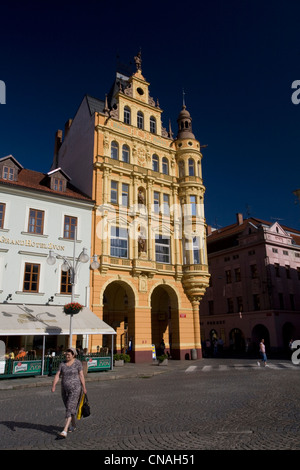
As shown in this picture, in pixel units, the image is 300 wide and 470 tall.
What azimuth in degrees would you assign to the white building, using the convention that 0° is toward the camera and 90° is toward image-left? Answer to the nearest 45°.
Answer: approximately 315°

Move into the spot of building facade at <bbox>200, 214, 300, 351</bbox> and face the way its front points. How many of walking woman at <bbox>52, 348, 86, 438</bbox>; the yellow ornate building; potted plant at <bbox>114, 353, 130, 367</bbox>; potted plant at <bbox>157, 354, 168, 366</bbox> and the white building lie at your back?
0

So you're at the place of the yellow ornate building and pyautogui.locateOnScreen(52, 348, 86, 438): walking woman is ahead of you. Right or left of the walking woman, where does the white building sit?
right

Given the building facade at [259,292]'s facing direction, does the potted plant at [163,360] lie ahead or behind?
ahead

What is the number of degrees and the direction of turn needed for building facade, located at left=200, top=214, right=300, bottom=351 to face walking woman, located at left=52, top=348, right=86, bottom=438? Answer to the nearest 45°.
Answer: approximately 45° to its left

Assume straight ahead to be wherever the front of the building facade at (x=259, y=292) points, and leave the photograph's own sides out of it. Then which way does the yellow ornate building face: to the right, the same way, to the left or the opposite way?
to the left

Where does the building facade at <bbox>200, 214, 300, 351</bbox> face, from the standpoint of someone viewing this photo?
facing the viewer and to the left of the viewer

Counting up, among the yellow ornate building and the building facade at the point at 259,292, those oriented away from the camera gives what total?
0

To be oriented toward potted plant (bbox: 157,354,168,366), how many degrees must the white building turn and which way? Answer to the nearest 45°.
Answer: approximately 45° to its left

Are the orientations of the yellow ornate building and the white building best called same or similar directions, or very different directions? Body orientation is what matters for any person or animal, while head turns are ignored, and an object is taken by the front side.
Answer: same or similar directions

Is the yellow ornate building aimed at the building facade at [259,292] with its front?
no

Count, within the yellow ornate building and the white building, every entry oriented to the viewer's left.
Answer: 0

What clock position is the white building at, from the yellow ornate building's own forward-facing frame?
The white building is roughly at 3 o'clock from the yellow ornate building.

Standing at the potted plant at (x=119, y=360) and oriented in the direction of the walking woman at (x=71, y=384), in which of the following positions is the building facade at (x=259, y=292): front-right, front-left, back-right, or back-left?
back-left

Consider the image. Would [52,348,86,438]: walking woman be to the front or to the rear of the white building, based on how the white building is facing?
to the front

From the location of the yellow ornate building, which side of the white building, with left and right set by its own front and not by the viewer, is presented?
left
